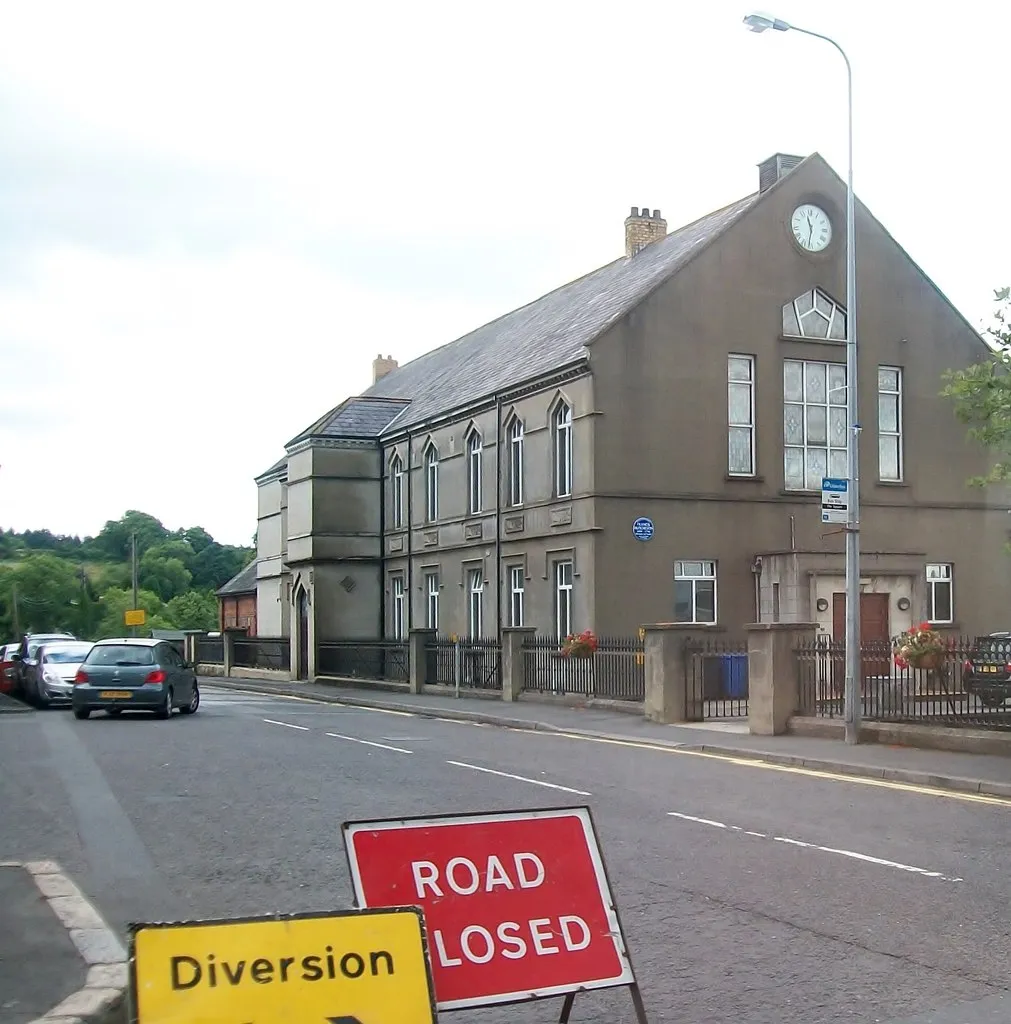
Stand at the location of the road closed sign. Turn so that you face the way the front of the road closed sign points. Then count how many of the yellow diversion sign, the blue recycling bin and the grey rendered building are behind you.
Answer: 2

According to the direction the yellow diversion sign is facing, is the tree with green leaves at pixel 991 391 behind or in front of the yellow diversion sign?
behind

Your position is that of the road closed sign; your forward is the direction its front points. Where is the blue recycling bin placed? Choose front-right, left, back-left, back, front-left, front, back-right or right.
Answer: back

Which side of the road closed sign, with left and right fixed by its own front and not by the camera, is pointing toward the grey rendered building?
back

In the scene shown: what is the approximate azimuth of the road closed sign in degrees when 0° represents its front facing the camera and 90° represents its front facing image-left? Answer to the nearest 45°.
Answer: approximately 0°

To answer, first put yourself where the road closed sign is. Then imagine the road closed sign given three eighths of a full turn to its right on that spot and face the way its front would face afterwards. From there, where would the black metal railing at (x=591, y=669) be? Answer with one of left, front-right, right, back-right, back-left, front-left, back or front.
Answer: front-right

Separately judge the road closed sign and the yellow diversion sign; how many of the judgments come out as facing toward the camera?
2

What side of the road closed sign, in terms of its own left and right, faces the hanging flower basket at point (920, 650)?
back

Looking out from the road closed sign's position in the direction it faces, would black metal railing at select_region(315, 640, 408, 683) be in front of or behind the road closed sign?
behind
